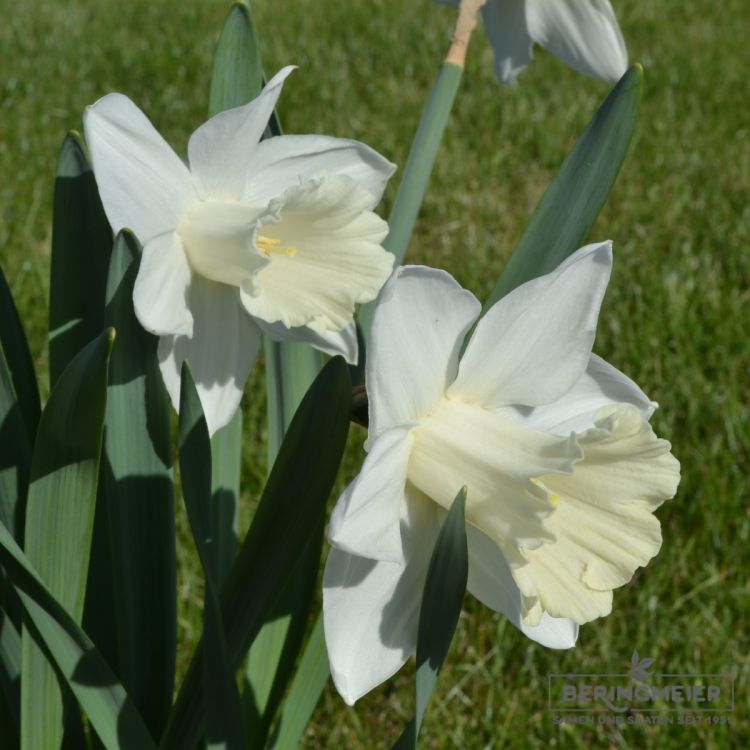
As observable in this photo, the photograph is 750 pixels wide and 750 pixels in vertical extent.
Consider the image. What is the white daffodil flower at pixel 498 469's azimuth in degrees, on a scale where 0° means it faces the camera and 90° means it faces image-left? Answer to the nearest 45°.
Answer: approximately 315°

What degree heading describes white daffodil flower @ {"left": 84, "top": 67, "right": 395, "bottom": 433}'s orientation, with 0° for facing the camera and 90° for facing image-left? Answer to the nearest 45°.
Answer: approximately 315°
